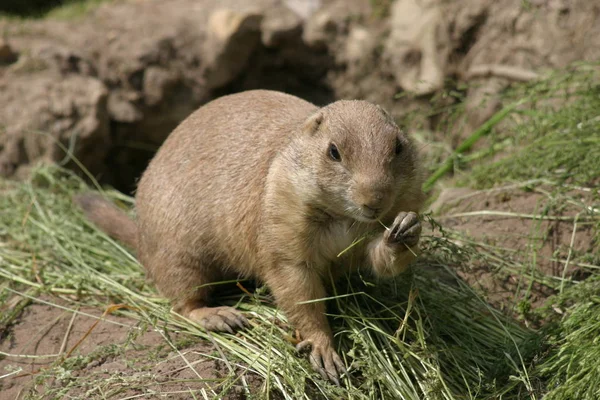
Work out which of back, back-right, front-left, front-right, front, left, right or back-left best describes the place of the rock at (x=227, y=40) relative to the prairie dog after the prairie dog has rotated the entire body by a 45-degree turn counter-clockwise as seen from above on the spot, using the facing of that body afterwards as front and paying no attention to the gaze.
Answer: left

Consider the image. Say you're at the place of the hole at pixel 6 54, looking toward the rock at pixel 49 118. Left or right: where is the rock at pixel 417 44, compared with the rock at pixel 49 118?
left

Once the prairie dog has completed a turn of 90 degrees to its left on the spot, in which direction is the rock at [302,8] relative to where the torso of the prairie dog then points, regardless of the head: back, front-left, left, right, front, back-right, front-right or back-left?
front-left

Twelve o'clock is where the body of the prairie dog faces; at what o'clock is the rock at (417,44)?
The rock is roughly at 8 o'clock from the prairie dog.

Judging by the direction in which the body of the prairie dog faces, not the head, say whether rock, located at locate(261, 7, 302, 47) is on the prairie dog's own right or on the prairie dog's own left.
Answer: on the prairie dog's own left

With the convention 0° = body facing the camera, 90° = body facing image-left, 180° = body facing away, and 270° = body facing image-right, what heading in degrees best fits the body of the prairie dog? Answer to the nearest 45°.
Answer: approximately 315°

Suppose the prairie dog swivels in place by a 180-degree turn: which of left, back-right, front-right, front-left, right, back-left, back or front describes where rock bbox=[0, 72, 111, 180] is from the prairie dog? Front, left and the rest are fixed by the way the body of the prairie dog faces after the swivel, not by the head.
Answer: front

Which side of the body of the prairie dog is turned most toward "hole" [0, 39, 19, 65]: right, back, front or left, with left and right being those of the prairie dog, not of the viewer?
back
